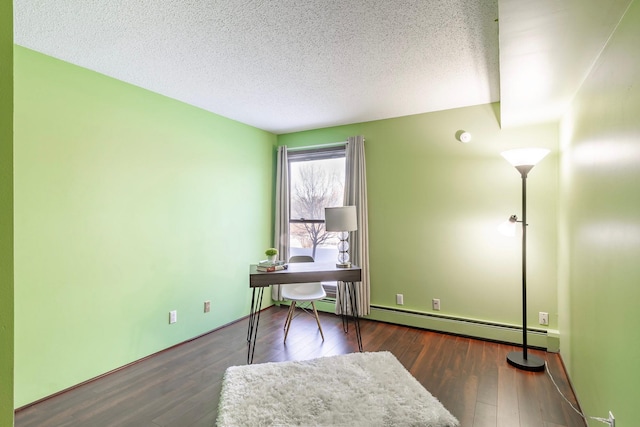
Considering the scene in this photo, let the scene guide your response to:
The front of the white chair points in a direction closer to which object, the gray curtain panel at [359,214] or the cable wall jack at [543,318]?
the cable wall jack

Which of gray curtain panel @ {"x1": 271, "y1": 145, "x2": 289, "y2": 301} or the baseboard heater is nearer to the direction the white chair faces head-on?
the baseboard heater

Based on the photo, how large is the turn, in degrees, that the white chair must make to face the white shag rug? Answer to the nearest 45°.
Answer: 0° — it already faces it

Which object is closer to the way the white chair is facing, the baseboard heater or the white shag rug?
the white shag rug

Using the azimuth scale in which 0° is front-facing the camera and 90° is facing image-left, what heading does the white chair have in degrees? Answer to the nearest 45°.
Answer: approximately 0°

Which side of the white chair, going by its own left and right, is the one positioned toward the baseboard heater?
left

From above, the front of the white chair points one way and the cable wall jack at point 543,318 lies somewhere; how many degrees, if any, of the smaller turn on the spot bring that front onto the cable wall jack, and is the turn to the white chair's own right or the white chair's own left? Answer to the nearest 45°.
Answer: approximately 90° to the white chair's own left

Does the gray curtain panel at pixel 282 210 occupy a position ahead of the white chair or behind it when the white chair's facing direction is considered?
behind

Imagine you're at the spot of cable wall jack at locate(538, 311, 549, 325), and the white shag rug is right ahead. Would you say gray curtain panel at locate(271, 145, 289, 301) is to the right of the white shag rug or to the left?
right
